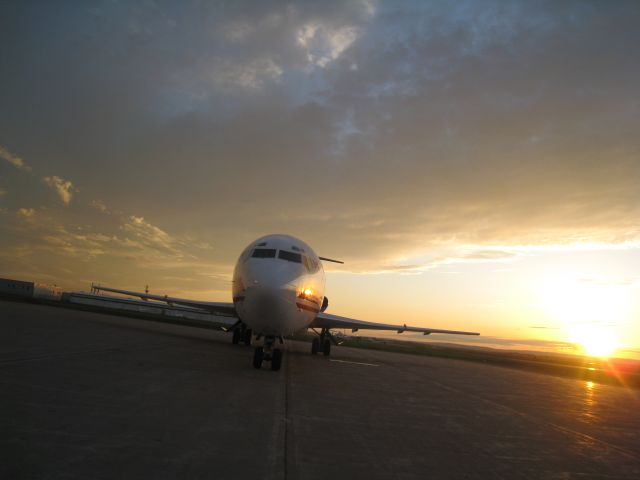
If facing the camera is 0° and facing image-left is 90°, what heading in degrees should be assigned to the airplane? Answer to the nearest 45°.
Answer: approximately 0°
